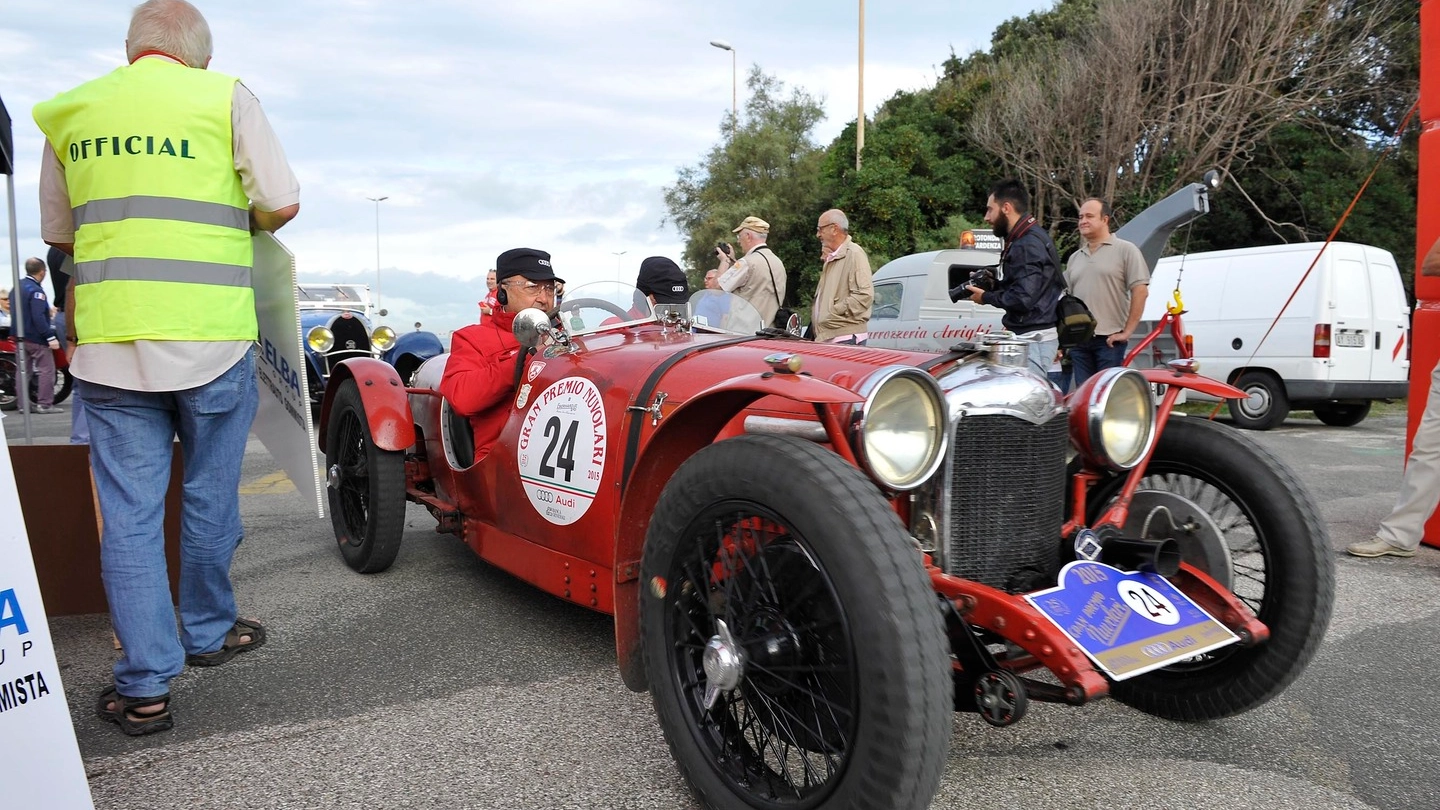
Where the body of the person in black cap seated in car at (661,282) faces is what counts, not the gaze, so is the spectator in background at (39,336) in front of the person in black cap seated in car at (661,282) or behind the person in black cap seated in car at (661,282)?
behind

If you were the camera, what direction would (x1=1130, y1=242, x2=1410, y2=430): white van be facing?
facing away from the viewer and to the left of the viewer

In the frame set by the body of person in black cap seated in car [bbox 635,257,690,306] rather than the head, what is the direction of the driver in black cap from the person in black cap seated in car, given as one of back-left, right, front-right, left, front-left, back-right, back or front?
right

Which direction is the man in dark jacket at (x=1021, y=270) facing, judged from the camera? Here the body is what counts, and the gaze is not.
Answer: to the viewer's left

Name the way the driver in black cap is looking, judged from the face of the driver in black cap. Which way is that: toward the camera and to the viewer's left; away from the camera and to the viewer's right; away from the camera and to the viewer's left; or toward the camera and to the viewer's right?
toward the camera and to the viewer's right

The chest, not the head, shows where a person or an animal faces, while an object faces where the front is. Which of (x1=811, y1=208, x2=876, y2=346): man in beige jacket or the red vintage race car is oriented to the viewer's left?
the man in beige jacket

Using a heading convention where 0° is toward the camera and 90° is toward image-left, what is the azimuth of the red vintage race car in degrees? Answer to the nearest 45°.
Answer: approximately 315°

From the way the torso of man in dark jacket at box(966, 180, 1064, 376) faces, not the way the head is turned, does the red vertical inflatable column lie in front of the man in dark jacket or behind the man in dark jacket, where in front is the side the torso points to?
behind

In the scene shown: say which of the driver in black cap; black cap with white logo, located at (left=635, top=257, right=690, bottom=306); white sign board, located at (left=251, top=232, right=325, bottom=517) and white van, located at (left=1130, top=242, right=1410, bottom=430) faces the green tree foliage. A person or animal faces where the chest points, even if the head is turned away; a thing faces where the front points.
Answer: the white van

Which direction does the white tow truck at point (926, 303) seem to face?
to the viewer's left

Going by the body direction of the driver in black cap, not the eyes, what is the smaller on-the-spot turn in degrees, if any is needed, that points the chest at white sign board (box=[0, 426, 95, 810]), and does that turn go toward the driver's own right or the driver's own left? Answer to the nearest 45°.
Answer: approximately 90° to the driver's own right
